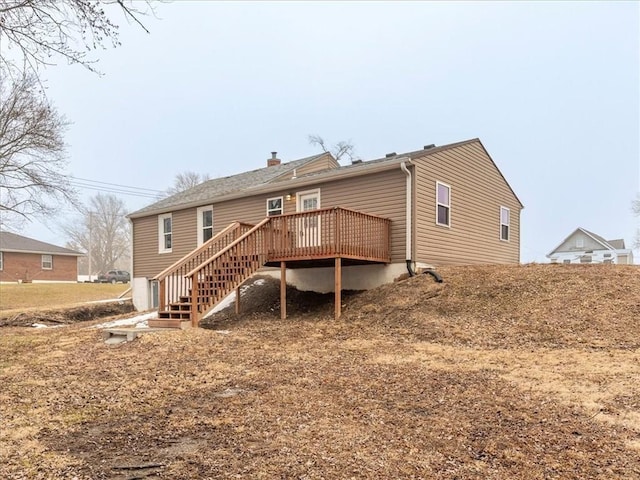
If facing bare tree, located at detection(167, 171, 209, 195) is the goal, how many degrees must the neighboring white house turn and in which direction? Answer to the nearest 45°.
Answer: approximately 90° to its right

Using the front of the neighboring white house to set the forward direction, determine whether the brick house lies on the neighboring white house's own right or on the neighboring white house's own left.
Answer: on the neighboring white house's own right

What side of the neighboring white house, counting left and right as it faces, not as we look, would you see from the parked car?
right

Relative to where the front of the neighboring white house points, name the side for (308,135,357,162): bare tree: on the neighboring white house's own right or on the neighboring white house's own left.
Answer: on the neighboring white house's own right

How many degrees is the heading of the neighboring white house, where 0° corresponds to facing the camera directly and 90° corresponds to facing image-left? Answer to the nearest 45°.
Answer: approximately 0°
